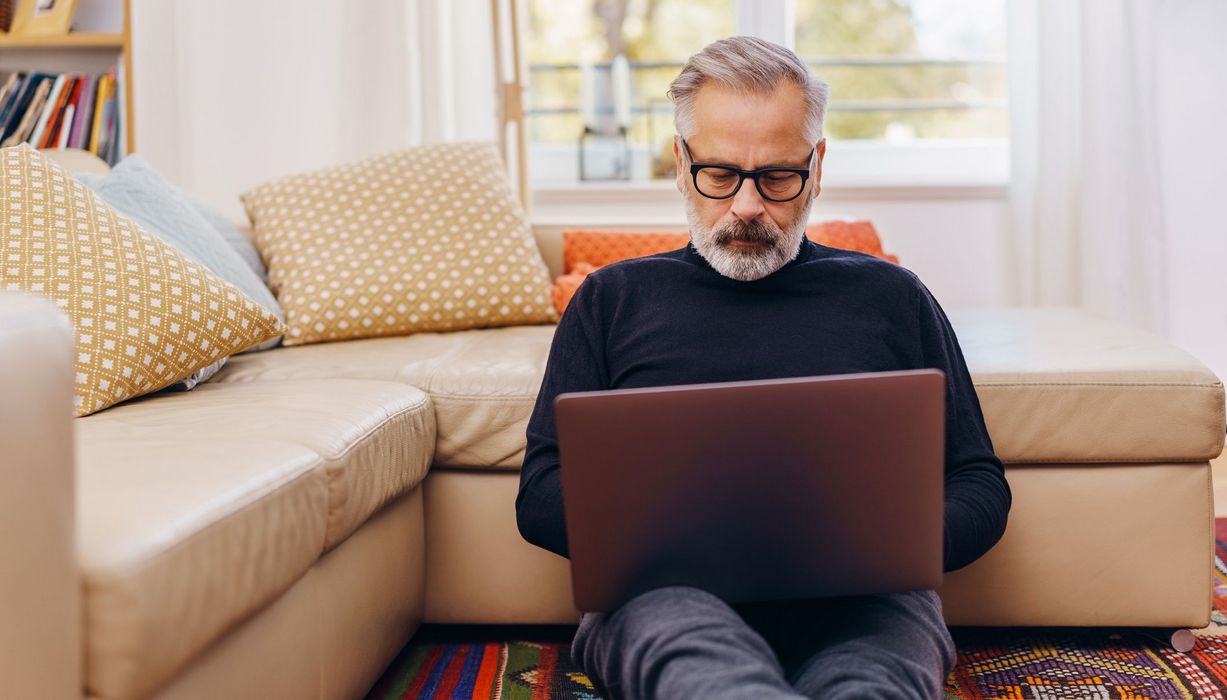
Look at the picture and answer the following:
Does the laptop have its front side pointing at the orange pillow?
yes

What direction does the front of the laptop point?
away from the camera

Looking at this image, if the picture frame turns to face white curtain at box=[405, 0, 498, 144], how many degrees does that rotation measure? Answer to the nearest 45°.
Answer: approximately 90° to its left

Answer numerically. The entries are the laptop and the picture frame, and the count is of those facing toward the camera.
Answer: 1
